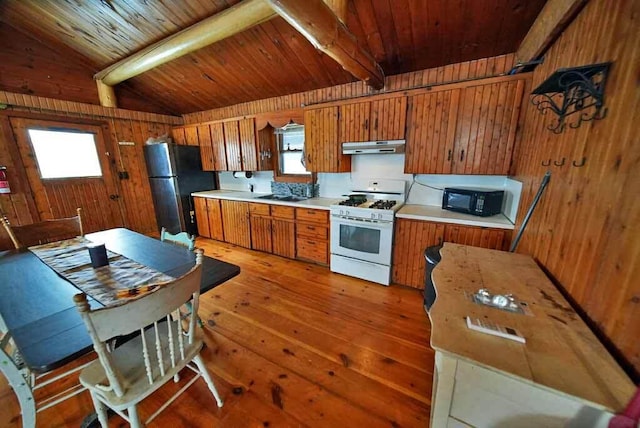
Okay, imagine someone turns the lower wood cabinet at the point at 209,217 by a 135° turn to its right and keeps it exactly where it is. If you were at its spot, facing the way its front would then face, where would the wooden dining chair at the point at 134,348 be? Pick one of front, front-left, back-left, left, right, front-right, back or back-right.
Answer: back-left

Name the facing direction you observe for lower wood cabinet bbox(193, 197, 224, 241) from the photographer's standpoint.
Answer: facing the viewer

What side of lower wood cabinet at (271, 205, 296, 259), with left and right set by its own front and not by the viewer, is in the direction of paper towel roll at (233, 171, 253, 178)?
right

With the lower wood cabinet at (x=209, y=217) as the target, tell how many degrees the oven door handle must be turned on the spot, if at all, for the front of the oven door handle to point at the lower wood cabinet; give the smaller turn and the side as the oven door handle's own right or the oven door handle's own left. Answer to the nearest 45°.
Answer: approximately 45° to the oven door handle's own right

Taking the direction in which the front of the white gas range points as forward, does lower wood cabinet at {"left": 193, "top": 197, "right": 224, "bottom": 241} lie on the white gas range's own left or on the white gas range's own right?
on the white gas range's own right

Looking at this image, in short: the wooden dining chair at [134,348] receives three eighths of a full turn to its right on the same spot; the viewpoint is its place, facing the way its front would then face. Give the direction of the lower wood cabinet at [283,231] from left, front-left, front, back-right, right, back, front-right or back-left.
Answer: front-left

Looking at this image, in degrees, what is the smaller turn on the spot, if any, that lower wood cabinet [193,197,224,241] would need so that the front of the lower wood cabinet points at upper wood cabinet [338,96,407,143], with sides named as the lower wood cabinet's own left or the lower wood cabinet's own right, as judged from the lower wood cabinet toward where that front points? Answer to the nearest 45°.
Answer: approximately 45° to the lower wood cabinet's own left

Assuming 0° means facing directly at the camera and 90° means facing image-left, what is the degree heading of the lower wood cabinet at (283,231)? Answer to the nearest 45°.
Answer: approximately 45°

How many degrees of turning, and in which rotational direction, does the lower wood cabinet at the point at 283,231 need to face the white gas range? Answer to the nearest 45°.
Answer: approximately 90° to its left

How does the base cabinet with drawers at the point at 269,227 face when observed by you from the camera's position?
facing the viewer and to the left of the viewer

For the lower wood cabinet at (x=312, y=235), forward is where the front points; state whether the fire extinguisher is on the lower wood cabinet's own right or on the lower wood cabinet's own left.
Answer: on the lower wood cabinet's own right

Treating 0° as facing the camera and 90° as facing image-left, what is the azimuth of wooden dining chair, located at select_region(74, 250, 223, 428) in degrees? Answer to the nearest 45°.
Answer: approximately 135°

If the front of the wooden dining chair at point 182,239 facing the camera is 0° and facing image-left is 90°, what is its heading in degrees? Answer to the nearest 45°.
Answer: approximately 45°

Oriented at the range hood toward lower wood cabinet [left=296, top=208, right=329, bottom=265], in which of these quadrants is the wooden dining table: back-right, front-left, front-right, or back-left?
front-left

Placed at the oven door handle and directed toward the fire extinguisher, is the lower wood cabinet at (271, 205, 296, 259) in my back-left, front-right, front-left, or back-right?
front-right

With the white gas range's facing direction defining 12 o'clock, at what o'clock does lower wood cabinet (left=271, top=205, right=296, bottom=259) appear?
The lower wood cabinet is roughly at 2 o'clock from the white gas range.

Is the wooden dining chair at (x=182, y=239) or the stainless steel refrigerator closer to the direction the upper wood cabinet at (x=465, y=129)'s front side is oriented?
the wooden dining chair

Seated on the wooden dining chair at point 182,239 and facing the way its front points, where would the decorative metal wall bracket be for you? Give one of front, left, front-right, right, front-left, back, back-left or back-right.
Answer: left
